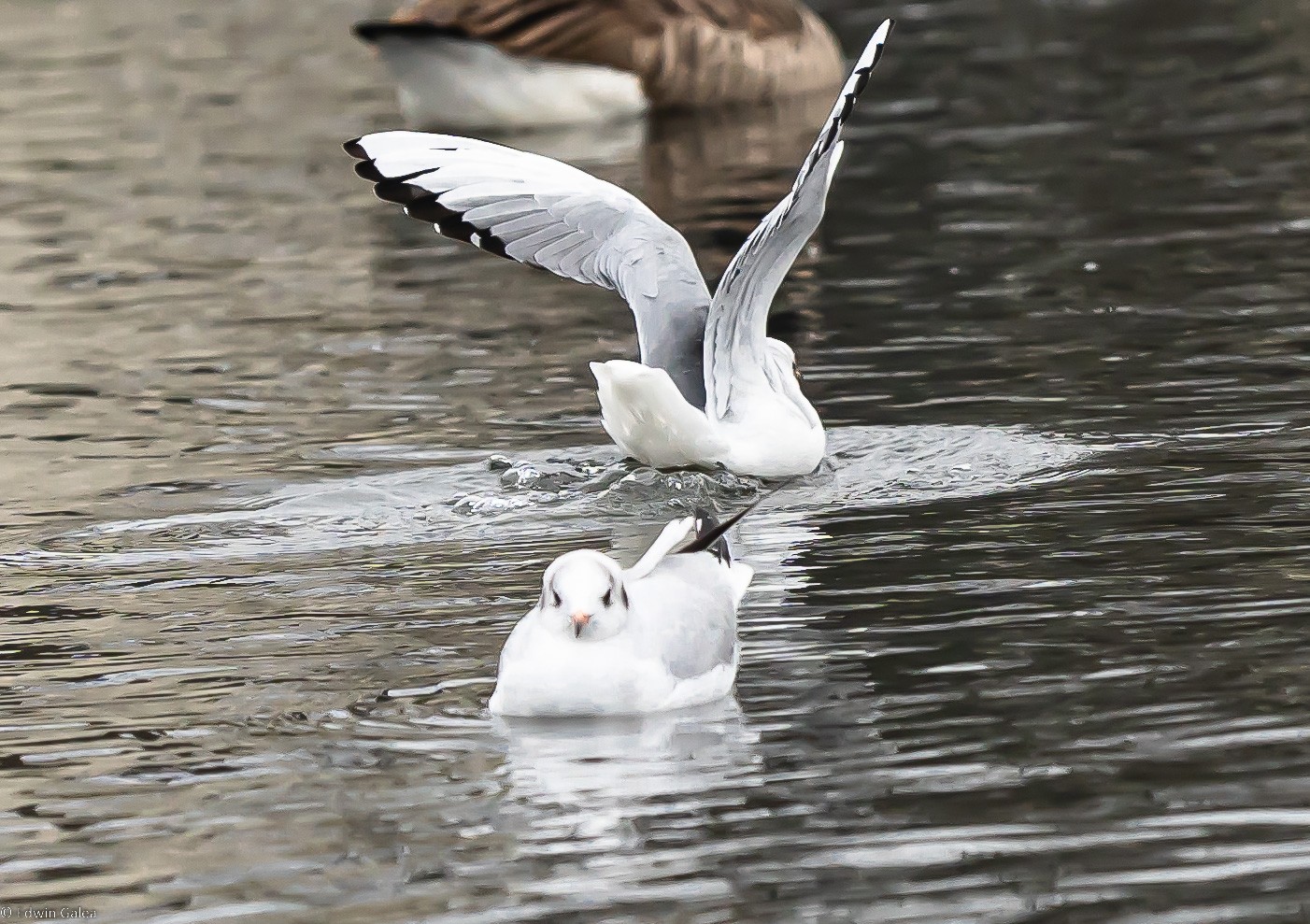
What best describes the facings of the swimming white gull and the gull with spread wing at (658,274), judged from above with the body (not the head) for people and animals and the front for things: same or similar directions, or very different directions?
very different directions

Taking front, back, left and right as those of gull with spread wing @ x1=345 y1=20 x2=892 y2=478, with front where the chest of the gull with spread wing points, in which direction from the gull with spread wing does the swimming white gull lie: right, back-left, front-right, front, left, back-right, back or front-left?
back-right

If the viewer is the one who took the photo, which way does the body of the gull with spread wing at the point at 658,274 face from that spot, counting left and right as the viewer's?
facing away from the viewer and to the right of the viewer

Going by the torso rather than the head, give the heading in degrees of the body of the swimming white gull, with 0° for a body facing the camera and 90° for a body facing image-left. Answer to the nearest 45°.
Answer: approximately 45°

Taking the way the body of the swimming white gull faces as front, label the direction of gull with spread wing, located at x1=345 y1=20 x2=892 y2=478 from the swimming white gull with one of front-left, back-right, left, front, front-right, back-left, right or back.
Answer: back-right
